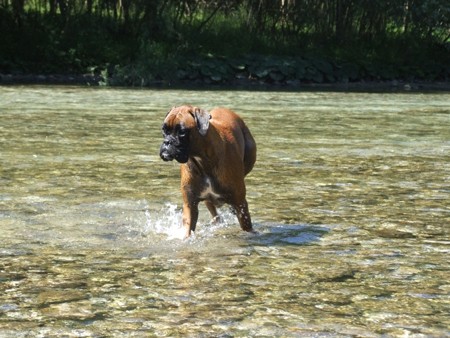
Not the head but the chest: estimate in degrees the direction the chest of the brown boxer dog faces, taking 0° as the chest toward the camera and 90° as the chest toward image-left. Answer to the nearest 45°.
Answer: approximately 45°
